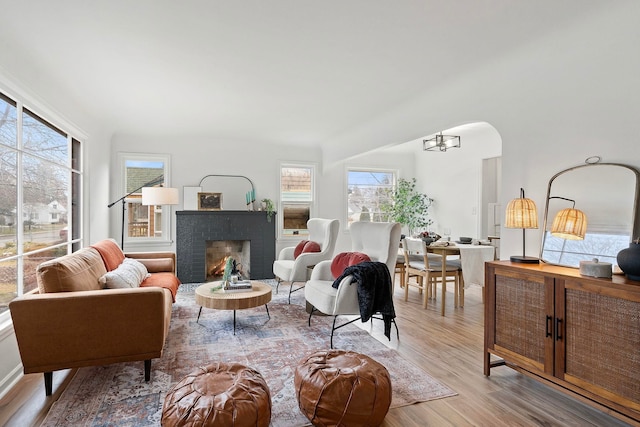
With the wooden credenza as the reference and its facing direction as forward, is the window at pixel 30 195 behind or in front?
in front

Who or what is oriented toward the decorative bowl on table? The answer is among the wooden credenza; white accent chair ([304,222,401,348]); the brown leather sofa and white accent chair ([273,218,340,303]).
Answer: the brown leather sofa

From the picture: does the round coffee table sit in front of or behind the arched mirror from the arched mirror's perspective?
in front

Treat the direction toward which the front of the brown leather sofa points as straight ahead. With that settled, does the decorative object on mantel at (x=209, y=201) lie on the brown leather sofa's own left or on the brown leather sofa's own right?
on the brown leather sofa's own left

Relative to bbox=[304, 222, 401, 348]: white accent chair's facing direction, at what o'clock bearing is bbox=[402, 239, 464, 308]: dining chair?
The dining chair is roughly at 6 o'clock from the white accent chair.

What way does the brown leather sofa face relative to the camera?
to the viewer's right

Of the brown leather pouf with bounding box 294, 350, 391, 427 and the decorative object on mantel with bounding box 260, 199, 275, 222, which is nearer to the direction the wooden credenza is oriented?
the brown leather pouf

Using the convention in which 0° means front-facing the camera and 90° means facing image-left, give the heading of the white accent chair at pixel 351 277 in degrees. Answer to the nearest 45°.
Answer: approximately 45°
